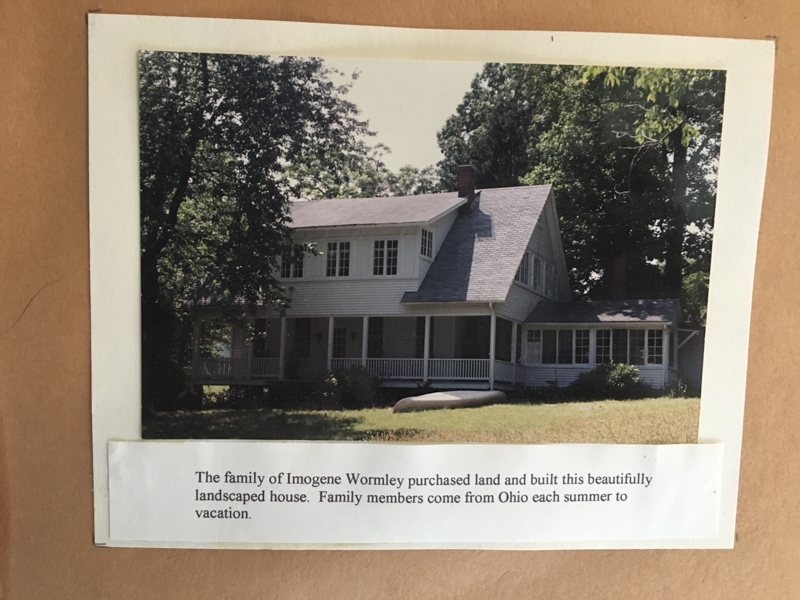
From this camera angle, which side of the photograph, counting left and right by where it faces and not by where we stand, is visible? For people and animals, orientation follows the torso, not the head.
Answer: front
